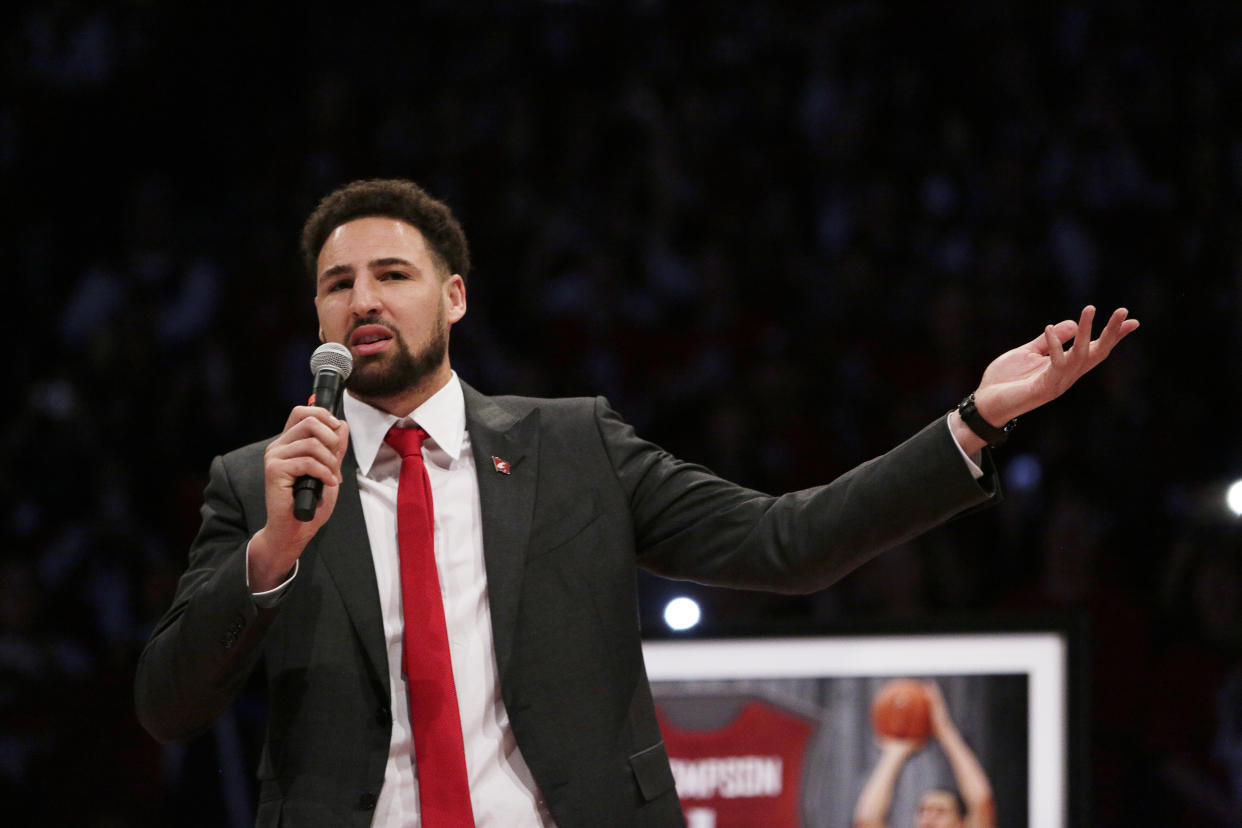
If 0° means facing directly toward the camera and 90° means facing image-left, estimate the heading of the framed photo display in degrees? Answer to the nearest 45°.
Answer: approximately 0°

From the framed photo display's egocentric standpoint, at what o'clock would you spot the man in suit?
The man in suit is roughly at 1 o'clock from the framed photo display.

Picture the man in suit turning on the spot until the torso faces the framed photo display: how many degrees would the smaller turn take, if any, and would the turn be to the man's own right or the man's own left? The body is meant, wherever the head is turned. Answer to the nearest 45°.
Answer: approximately 135° to the man's own left

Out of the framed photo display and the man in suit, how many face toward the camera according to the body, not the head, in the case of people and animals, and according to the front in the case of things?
2
